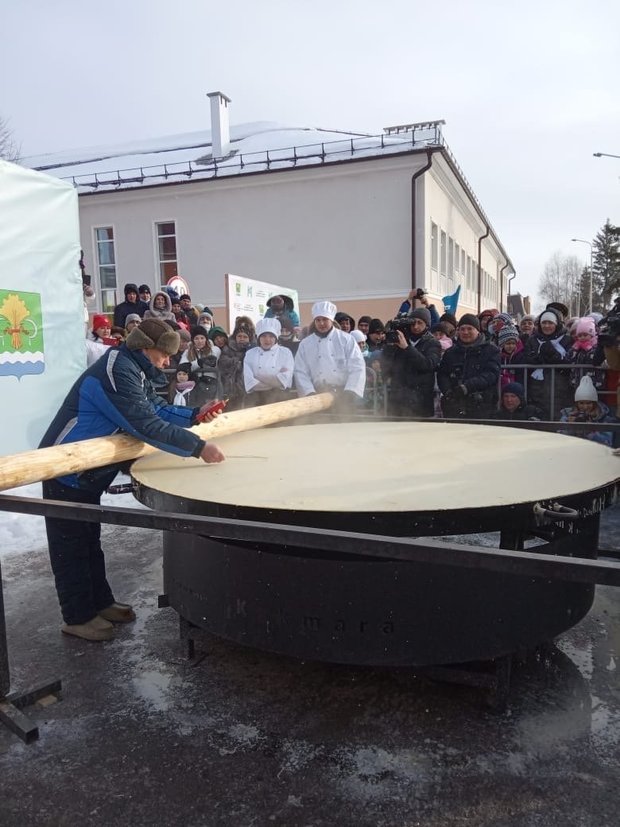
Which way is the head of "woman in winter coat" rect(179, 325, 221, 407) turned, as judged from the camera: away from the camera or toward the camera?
toward the camera

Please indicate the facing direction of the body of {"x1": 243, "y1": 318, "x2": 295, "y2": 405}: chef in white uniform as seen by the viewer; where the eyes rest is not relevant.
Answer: toward the camera

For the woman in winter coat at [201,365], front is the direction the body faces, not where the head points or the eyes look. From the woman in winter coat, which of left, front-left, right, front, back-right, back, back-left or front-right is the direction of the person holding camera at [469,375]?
front-left

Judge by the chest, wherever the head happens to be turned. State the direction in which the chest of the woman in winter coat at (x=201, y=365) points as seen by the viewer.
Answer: toward the camera

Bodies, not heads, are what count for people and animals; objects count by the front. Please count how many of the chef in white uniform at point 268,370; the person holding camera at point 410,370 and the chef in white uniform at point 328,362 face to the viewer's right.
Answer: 0

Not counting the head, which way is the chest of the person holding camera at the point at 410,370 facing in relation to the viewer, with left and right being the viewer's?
facing the viewer and to the left of the viewer

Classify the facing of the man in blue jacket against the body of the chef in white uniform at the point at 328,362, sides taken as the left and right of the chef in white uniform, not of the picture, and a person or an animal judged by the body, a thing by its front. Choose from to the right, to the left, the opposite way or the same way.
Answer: to the left

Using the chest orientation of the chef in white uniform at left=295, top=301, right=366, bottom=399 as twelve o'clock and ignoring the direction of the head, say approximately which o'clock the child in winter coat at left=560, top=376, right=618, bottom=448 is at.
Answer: The child in winter coat is roughly at 9 o'clock from the chef in white uniform.

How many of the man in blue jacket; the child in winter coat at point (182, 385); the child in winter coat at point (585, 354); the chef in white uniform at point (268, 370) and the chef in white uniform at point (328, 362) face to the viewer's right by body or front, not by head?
1

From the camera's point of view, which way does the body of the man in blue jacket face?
to the viewer's right

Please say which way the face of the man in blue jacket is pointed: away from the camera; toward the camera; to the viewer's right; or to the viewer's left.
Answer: to the viewer's right

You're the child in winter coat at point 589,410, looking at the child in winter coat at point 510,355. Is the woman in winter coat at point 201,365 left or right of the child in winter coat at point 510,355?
left

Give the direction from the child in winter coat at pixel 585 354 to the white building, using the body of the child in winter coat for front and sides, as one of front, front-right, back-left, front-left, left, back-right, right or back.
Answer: back-right

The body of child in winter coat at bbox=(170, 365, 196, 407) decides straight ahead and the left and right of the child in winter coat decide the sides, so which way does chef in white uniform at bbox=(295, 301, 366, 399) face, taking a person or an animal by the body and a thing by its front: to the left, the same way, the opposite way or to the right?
the same way

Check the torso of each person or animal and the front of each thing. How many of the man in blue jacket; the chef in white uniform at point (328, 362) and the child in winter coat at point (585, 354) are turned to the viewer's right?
1
